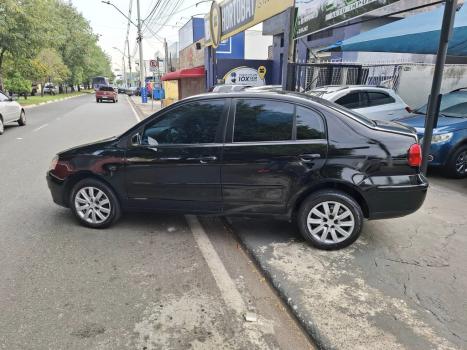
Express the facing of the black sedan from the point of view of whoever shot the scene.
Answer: facing to the left of the viewer

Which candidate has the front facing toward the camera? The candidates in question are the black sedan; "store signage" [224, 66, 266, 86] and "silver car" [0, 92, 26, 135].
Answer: the store signage

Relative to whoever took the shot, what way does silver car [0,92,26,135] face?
facing away from the viewer and to the right of the viewer

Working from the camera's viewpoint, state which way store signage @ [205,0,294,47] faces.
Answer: facing the viewer and to the left of the viewer

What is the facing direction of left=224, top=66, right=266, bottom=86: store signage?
toward the camera

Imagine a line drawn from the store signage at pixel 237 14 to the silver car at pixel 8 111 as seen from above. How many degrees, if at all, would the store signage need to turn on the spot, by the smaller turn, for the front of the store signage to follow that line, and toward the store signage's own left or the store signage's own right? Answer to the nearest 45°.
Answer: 0° — it already faces it

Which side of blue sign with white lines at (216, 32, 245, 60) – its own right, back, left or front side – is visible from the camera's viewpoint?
front

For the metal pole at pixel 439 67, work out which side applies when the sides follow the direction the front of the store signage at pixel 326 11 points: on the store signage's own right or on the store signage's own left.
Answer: on the store signage's own left

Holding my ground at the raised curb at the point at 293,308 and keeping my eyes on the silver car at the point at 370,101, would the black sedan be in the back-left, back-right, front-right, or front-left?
front-left
